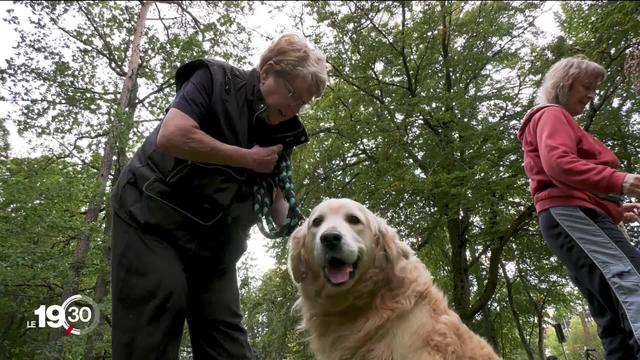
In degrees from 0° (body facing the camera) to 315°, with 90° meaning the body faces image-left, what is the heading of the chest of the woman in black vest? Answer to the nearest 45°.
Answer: approximately 315°

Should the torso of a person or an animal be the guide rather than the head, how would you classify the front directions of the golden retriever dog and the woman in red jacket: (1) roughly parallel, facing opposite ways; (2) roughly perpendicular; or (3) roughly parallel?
roughly perpendicular

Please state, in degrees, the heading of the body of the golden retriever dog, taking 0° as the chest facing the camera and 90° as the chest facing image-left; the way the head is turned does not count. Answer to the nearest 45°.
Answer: approximately 45°
